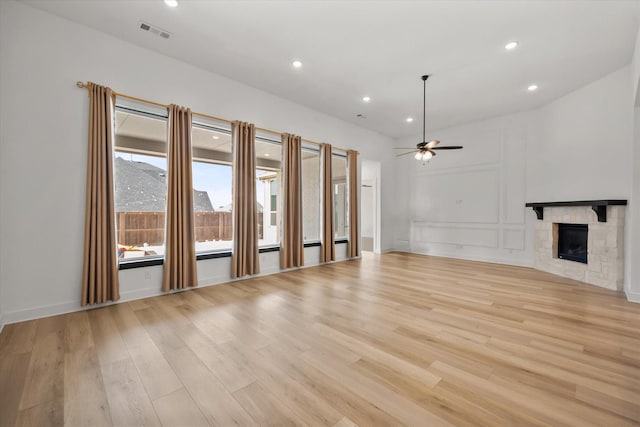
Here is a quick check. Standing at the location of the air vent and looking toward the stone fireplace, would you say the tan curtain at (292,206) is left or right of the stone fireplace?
left

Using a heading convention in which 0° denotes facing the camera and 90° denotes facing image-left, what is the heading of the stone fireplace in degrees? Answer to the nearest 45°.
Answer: approximately 45°

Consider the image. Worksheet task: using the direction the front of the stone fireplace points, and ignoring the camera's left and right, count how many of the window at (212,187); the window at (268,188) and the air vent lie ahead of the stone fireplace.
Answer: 3

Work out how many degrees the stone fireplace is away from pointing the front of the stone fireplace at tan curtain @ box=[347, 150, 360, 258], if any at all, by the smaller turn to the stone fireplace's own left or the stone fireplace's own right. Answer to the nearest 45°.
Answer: approximately 45° to the stone fireplace's own right

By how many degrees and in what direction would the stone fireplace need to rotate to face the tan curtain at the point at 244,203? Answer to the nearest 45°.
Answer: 0° — it already faces it

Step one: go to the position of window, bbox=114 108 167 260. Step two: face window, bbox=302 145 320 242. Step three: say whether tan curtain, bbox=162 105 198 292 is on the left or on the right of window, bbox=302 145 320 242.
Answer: right
